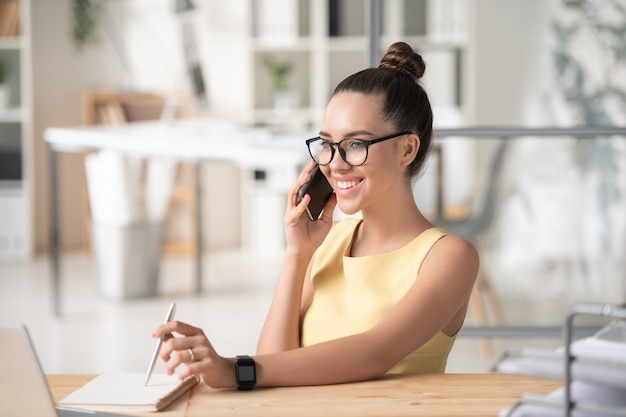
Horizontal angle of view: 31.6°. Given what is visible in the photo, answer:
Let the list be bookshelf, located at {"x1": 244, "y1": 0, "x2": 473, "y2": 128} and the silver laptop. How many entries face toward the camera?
1

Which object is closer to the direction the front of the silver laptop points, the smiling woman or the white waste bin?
the smiling woman

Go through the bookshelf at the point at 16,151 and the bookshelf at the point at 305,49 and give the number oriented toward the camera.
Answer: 2

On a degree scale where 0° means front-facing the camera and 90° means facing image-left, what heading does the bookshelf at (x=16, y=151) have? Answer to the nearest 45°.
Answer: approximately 0°

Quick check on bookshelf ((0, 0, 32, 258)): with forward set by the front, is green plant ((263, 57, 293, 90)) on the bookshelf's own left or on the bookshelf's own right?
on the bookshelf's own left

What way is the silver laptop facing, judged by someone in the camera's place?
facing away from the viewer and to the right of the viewer

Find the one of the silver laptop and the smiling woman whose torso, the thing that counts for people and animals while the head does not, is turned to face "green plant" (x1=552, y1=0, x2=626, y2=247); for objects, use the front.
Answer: the silver laptop

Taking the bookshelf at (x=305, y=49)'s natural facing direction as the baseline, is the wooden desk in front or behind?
in front

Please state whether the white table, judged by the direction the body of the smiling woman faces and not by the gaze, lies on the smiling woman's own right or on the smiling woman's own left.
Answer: on the smiling woman's own right

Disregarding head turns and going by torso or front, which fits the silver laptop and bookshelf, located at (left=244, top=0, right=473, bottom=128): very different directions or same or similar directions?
very different directions

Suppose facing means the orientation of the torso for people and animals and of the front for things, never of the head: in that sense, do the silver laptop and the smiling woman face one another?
yes

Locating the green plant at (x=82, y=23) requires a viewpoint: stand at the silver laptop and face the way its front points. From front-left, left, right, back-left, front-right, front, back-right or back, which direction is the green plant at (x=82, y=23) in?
front-left

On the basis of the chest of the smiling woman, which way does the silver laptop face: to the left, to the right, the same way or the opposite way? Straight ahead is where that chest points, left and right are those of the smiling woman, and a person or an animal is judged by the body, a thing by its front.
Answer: the opposite way

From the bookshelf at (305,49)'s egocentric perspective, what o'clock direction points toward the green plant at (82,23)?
The green plant is roughly at 3 o'clock from the bookshelf.

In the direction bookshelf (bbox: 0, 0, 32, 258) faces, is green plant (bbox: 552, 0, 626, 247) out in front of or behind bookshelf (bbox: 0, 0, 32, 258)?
in front
